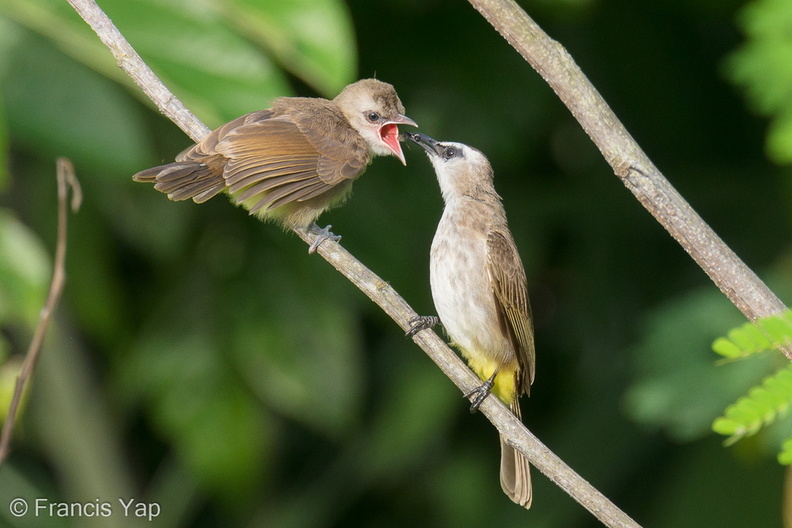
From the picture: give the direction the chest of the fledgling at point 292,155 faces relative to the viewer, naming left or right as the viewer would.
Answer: facing to the right of the viewer

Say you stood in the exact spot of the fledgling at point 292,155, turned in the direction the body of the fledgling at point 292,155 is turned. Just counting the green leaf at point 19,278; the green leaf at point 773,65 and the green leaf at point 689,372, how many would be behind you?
1

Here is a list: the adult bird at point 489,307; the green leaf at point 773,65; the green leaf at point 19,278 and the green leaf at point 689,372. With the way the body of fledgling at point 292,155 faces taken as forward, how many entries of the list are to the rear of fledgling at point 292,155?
1

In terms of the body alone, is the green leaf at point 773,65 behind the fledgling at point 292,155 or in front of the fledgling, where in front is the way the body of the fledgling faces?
in front

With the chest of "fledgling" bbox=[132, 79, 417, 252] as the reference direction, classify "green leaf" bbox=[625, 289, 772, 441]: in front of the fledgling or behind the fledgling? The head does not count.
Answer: in front

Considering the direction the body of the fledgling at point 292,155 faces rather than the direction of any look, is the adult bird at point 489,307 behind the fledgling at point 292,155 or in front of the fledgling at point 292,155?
in front

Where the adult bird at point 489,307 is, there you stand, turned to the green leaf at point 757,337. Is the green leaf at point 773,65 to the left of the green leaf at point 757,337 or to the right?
left
